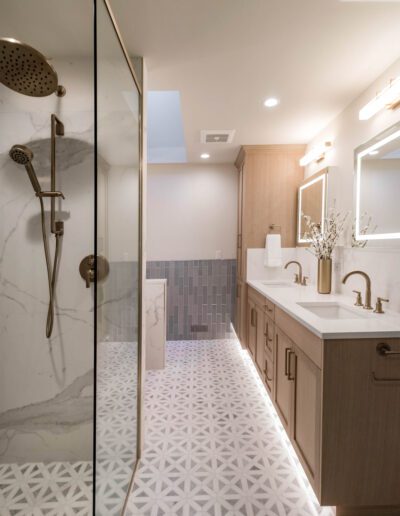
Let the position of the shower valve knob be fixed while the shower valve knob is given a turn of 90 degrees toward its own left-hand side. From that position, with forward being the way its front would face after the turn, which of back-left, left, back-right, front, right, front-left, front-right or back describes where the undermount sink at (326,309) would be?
front

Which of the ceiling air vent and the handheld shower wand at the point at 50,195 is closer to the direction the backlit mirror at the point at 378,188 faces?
the handheld shower wand

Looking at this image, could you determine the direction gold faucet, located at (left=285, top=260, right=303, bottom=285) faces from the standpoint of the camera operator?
facing to the left of the viewer

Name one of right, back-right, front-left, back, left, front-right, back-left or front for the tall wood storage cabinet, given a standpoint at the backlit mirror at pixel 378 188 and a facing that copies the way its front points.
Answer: right

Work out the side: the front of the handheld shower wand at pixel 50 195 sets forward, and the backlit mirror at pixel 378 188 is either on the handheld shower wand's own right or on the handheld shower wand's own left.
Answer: on the handheld shower wand's own left

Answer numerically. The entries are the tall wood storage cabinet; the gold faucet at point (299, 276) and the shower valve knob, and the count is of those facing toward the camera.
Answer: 1

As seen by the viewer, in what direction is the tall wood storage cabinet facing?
to the viewer's left

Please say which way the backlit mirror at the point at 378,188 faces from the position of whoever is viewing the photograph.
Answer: facing the viewer and to the left of the viewer
